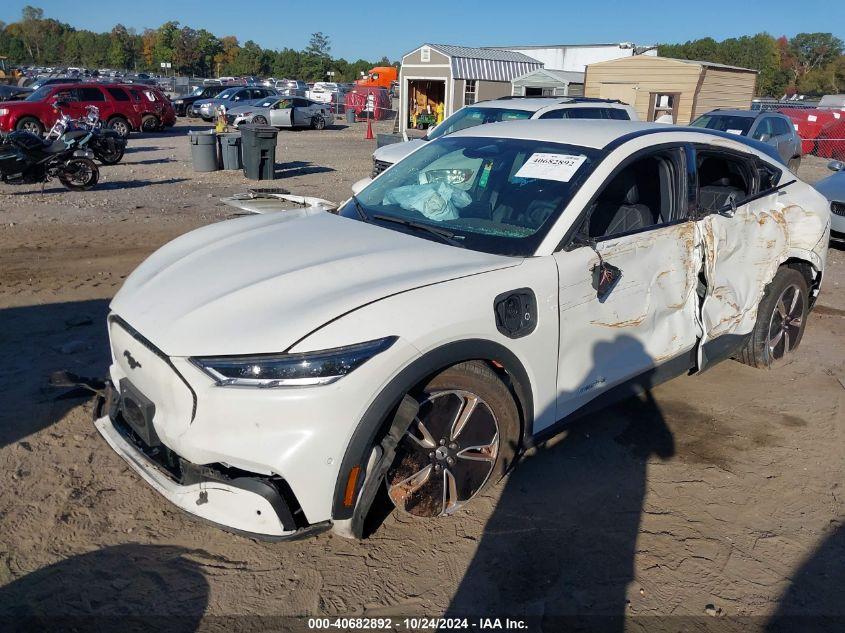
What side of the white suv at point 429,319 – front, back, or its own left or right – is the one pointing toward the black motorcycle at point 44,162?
right

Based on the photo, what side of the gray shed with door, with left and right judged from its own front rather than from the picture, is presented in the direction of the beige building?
left

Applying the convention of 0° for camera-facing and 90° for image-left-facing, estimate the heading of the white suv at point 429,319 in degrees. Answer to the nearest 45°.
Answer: approximately 45°

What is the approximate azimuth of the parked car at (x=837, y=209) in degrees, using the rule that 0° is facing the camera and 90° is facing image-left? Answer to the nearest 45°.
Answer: approximately 45°

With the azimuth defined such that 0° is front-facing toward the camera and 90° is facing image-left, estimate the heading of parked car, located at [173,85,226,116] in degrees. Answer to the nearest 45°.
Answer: approximately 45°

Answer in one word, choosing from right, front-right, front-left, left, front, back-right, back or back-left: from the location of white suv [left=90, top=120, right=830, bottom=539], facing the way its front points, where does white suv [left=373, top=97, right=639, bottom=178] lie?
back-right

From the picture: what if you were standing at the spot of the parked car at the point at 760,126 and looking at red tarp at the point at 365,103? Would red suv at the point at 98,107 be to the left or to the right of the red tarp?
left

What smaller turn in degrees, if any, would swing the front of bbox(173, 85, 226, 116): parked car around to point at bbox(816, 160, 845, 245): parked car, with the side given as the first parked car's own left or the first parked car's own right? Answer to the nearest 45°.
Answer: approximately 45° to the first parked car's own left

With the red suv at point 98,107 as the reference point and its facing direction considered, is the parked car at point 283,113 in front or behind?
behind

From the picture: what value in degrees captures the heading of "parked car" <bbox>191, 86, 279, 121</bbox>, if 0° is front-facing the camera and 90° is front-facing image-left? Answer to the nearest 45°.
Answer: approximately 45°

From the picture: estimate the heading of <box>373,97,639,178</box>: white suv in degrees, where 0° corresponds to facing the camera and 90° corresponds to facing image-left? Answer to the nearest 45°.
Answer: approximately 45°

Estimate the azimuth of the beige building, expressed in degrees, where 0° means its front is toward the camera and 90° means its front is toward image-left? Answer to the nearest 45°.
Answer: approximately 45°
